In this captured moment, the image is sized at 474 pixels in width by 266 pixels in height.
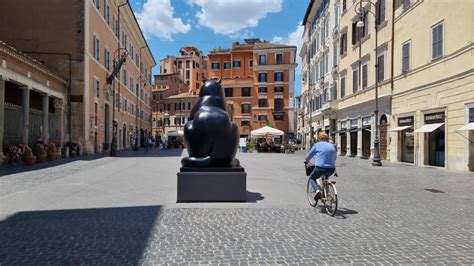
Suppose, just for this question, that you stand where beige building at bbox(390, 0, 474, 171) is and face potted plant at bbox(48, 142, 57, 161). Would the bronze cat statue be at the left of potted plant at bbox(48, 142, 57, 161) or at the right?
left

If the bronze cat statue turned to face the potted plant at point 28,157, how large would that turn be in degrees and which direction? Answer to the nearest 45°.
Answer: approximately 45° to its left

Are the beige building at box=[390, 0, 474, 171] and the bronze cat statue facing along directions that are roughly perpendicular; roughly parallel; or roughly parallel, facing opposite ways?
roughly perpendicular

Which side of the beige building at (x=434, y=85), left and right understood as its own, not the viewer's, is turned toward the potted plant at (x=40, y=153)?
front

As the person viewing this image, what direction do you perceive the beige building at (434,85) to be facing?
facing the viewer and to the left of the viewer

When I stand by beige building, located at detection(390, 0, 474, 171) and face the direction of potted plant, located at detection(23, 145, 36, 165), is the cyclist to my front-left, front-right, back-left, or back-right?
front-left

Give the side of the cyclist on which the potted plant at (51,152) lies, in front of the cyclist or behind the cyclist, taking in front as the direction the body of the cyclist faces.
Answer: in front

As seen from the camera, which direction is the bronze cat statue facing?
away from the camera

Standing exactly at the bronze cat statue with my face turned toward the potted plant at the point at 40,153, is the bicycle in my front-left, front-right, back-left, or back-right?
back-right

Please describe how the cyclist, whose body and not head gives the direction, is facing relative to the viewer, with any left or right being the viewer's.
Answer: facing away from the viewer and to the left of the viewer

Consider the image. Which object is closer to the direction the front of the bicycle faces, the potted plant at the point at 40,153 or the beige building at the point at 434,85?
the potted plant

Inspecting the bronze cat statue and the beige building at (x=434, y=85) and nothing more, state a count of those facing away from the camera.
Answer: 1

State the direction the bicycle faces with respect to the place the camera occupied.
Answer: facing away from the viewer and to the left of the viewer

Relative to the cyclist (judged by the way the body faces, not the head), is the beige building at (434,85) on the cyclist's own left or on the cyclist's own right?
on the cyclist's own right
